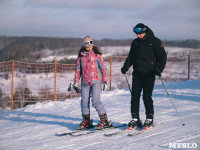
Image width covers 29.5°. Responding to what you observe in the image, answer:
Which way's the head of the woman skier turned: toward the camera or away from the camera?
toward the camera

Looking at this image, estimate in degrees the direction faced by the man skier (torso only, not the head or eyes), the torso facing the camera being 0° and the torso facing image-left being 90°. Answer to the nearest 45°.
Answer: approximately 45°

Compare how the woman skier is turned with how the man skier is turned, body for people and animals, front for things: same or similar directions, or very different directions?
same or similar directions

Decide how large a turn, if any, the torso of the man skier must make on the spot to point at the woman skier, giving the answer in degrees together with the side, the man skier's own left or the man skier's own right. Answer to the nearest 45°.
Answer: approximately 45° to the man skier's own right

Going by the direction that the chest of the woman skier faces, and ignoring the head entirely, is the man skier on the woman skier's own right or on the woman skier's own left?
on the woman skier's own left

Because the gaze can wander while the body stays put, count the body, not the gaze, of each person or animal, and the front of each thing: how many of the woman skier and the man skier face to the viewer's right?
0

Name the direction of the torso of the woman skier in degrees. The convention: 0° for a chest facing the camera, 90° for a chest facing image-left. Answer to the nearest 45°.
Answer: approximately 45°
